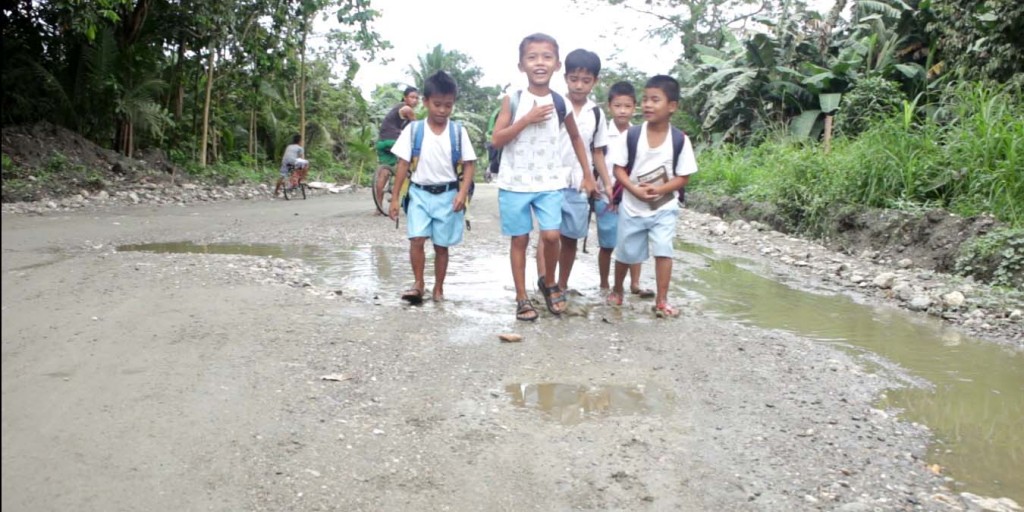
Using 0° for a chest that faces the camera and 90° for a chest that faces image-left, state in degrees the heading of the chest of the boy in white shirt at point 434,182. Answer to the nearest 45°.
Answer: approximately 0°

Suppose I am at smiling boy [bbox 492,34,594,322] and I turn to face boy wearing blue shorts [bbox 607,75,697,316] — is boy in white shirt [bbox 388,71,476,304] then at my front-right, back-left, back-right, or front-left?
back-left

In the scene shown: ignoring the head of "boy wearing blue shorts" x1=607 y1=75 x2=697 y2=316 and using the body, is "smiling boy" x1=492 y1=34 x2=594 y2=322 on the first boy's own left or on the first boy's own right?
on the first boy's own right

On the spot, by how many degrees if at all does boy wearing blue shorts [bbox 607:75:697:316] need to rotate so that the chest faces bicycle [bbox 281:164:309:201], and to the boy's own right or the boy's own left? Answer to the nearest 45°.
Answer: approximately 135° to the boy's own right

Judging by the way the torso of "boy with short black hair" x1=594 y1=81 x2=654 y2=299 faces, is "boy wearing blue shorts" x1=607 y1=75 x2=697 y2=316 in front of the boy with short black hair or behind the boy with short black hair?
in front

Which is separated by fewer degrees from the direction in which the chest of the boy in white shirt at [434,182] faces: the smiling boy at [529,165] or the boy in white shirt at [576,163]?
the smiling boy

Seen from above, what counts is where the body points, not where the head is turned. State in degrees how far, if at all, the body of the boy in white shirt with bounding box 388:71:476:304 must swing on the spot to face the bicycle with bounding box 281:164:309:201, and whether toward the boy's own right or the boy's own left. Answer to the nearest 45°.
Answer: approximately 180°

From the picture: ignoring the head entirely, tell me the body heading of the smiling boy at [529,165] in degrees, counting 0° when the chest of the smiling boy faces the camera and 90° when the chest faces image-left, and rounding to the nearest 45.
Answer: approximately 0°
